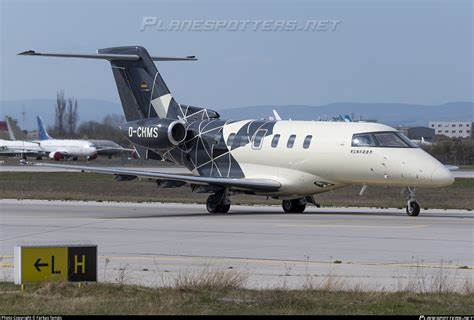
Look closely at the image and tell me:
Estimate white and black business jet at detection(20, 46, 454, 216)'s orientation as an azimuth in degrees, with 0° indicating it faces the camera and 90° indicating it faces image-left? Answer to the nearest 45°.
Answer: approximately 315°

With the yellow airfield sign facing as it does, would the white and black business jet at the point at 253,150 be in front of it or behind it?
behind

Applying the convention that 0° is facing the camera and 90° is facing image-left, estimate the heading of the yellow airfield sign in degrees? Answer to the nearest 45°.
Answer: approximately 0°

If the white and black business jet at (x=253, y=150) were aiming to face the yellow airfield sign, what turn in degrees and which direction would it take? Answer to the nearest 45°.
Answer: approximately 45° to its right
